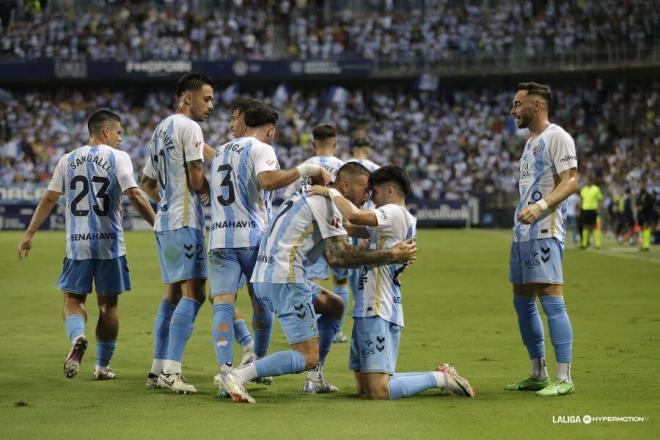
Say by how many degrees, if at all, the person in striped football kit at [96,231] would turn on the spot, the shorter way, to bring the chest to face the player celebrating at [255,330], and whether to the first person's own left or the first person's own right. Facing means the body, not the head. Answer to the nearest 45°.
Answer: approximately 90° to the first person's own right

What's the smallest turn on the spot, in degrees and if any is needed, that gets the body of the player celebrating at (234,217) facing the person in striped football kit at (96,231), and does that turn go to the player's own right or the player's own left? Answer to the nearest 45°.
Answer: approximately 90° to the player's own left

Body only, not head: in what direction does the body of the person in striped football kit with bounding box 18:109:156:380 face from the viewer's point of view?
away from the camera

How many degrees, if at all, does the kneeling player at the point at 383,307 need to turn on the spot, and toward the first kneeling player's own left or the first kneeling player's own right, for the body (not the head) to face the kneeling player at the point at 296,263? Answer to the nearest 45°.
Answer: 0° — they already face them

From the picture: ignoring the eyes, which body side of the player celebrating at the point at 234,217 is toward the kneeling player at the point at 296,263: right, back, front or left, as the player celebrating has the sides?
right

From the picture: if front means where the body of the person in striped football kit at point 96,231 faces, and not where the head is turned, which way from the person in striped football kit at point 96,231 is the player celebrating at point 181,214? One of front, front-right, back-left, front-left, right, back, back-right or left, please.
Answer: back-right

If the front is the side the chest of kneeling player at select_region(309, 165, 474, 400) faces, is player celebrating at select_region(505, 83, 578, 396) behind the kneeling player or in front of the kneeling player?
behind

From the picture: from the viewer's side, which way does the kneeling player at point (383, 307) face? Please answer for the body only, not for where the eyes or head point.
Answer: to the viewer's left

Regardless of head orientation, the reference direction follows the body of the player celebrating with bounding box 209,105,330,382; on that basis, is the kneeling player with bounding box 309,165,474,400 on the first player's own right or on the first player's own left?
on the first player's own right
